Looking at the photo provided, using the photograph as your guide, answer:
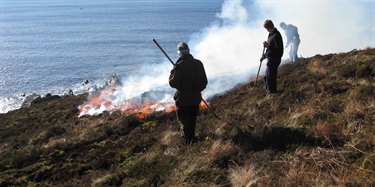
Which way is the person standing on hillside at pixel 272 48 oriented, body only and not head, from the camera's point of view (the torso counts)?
to the viewer's left

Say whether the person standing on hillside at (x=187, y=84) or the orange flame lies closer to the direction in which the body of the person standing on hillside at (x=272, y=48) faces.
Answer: the orange flame

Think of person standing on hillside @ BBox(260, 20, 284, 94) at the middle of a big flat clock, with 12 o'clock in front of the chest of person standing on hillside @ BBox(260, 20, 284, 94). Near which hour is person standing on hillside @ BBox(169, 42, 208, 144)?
person standing on hillside @ BBox(169, 42, 208, 144) is roughly at 10 o'clock from person standing on hillside @ BBox(260, 20, 284, 94).

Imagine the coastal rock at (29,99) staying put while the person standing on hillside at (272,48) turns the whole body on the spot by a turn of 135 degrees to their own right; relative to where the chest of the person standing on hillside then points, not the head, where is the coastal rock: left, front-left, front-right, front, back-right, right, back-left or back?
left

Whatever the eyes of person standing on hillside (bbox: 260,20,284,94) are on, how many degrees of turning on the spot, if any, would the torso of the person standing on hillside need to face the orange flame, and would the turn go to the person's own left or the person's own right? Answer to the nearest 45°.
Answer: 0° — they already face it
